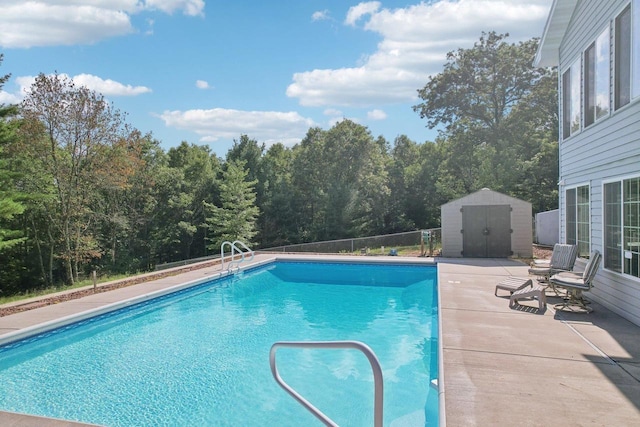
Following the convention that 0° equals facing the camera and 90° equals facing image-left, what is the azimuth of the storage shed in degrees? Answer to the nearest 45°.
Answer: approximately 0°

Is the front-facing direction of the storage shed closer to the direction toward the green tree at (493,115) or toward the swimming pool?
the swimming pool

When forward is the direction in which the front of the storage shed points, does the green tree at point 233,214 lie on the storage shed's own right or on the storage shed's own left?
on the storage shed's own right

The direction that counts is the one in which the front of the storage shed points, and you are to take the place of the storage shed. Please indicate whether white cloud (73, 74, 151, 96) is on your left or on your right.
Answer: on your right

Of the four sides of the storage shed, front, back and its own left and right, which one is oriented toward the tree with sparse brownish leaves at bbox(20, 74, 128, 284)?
right

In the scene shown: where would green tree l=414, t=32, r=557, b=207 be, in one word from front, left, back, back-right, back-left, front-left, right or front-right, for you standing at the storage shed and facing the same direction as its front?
back

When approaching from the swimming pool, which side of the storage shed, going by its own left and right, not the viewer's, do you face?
front

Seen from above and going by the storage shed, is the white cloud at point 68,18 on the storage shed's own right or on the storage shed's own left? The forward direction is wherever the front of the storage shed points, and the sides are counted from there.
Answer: on the storage shed's own right
